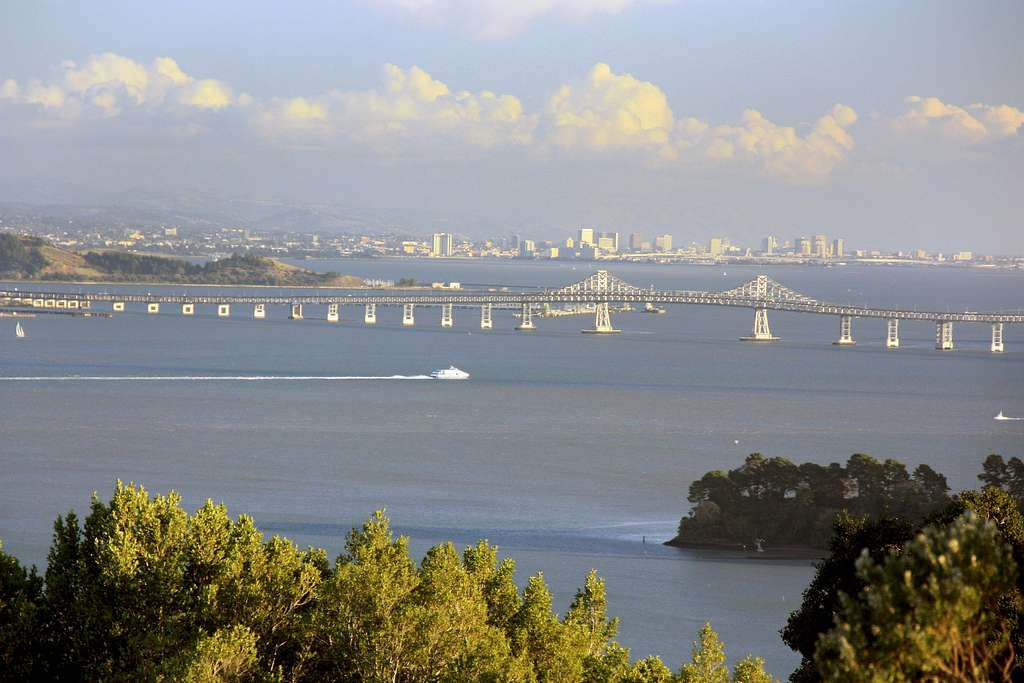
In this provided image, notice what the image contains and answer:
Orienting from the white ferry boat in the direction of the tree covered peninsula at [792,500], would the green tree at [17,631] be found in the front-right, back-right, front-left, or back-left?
front-right

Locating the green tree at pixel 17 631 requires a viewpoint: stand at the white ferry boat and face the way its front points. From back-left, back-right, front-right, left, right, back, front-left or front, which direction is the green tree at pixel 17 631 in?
right

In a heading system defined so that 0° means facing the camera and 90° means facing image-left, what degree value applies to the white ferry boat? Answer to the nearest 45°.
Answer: approximately 270°

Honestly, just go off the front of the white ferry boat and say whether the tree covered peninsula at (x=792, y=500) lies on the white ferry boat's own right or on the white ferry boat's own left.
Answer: on the white ferry boat's own right

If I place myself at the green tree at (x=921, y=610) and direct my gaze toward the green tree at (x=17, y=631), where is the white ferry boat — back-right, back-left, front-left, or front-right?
front-right

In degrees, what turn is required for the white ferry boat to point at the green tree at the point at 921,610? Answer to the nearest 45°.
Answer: approximately 90° to its right

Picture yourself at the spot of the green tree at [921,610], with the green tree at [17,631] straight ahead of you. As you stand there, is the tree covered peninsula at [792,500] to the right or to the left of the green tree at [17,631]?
right

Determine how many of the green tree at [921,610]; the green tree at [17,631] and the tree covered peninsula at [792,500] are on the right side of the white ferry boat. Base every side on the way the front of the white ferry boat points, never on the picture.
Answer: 3
